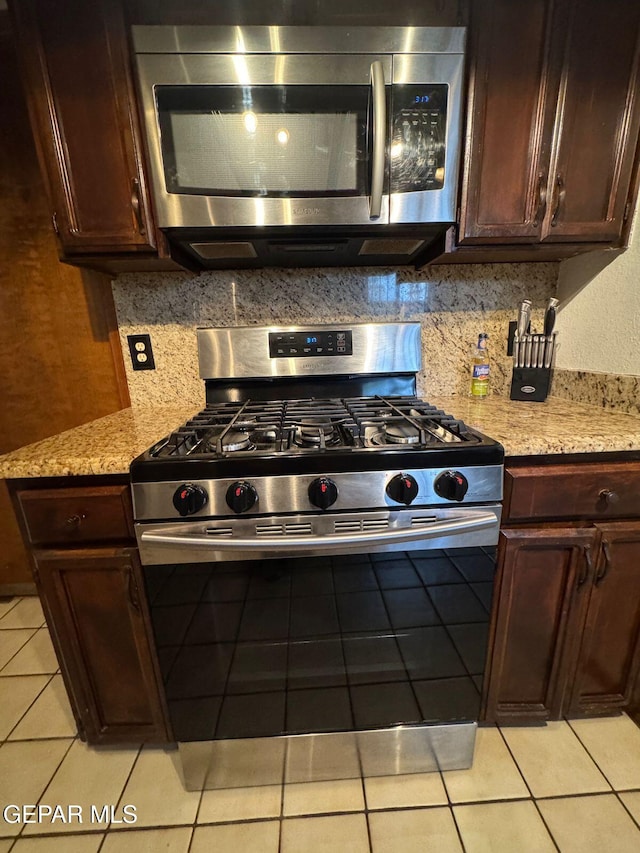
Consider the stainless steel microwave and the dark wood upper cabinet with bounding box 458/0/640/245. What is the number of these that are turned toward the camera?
2

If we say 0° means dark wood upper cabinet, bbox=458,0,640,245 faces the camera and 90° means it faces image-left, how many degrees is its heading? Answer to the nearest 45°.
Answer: approximately 0°

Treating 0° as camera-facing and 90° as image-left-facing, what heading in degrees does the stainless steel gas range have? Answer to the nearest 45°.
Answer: approximately 0°

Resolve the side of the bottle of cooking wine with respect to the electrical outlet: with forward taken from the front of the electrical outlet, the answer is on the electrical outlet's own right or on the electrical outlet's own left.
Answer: on the electrical outlet's own left

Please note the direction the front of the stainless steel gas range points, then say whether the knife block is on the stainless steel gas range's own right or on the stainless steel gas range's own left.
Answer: on the stainless steel gas range's own left

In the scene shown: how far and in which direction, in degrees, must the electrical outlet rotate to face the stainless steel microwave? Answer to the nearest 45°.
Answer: approximately 45° to its left
